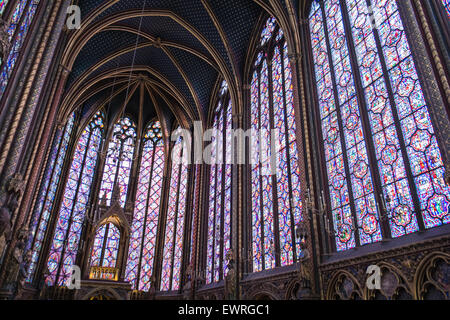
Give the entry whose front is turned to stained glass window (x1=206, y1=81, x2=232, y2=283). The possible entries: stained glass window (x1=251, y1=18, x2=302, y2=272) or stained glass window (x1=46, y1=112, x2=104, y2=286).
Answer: stained glass window (x1=46, y1=112, x2=104, y2=286)

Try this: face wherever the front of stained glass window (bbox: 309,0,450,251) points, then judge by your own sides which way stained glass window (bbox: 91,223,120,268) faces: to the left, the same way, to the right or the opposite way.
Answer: to the left

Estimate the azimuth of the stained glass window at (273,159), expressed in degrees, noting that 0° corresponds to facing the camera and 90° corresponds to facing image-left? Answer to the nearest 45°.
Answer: approximately 45°

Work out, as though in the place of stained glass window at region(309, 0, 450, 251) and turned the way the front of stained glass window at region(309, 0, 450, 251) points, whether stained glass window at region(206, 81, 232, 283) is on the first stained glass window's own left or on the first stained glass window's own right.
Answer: on the first stained glass window's own right

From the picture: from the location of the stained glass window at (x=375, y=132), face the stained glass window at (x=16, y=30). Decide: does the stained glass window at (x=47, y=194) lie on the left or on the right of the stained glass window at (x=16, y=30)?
right

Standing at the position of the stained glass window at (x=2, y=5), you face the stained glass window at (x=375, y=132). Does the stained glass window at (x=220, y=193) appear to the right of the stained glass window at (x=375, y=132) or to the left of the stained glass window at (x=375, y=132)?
left

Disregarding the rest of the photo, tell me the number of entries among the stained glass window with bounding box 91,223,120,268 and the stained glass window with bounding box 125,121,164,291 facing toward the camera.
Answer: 2

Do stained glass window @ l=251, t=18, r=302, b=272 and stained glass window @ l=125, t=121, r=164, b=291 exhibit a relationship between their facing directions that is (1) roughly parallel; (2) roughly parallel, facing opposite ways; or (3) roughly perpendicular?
roughly perpendicular
